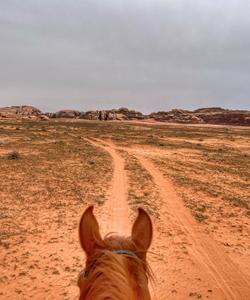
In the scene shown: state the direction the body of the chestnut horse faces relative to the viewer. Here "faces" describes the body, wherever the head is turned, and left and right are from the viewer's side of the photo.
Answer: facing away from the viewer
